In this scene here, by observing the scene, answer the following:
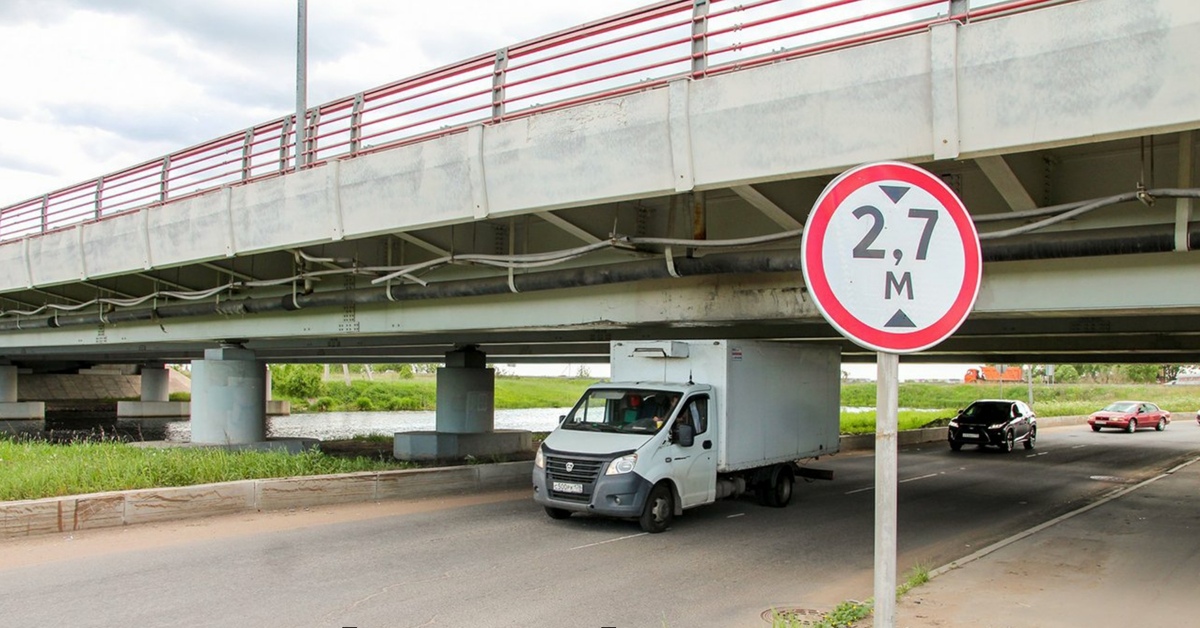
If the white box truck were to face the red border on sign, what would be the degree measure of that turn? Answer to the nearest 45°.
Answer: approximately 45° to its left

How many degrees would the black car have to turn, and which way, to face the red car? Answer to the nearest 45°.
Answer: approximately 135° to its right

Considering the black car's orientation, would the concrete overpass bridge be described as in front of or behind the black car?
in front

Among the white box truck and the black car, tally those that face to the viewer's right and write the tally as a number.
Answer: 0

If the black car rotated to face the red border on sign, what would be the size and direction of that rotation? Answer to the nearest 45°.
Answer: approximately 45° to its left

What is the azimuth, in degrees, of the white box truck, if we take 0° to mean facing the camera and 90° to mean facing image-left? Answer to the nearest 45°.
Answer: approximately 45°

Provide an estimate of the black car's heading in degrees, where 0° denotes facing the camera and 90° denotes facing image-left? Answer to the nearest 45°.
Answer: approximately 45°

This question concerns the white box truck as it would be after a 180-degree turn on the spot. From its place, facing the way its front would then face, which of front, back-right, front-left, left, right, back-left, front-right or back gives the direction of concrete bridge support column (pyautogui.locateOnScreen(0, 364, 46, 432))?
left
